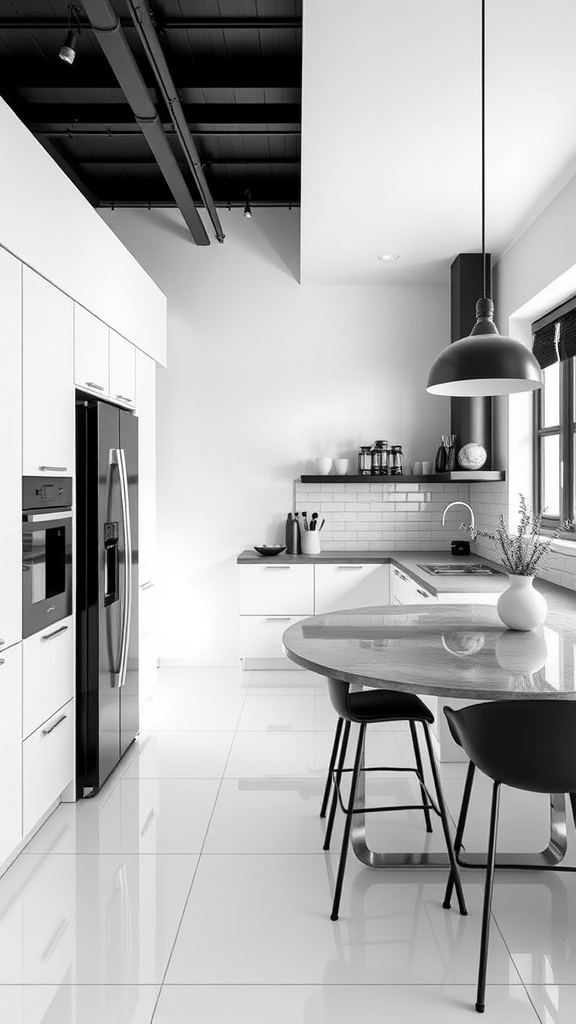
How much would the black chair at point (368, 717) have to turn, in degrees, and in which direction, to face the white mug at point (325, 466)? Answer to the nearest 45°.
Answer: approximately 90° to its left

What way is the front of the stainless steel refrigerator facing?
to the viewer's right

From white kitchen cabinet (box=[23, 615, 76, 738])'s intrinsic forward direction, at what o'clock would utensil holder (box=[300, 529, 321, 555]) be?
The utensil holder is roughly at 9 o'clock from the white kitchen cabinet.

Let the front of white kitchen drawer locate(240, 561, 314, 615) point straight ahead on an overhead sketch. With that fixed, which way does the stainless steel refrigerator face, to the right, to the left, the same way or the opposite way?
to the left

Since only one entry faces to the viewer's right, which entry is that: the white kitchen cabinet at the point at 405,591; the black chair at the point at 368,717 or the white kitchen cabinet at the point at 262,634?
the black chair

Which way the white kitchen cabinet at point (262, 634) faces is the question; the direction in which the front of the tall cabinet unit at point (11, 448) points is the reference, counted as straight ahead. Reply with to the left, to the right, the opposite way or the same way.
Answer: to the right

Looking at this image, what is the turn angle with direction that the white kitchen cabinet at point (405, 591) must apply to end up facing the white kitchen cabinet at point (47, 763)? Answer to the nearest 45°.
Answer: approximately 45° to its left

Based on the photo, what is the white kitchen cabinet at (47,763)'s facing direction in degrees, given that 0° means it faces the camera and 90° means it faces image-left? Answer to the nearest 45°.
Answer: approximately 315°

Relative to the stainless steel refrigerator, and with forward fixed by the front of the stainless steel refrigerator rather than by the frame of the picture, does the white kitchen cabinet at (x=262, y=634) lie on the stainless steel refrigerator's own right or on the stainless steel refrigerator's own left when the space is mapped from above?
on the stainless steel refrigerator's own left

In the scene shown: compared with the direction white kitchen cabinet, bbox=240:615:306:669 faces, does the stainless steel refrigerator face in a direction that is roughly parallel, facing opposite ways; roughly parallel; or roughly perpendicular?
roughly perpendicular

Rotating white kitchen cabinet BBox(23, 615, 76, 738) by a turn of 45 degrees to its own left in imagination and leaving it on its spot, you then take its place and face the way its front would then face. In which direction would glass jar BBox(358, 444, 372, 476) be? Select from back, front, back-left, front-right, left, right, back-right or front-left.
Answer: front-left

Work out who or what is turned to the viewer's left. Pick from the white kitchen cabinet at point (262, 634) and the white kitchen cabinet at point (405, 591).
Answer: the white kitchen cabinet at point (405, 591)

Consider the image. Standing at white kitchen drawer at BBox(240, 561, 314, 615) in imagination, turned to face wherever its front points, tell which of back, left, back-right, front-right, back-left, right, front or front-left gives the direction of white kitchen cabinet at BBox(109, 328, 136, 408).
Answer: front-right

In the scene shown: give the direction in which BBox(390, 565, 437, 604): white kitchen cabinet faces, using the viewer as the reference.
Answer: facing to the left of the viewer

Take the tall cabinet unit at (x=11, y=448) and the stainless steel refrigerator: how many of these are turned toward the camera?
0

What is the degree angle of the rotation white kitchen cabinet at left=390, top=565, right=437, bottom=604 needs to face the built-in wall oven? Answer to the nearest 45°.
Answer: approximately 45° to its left
